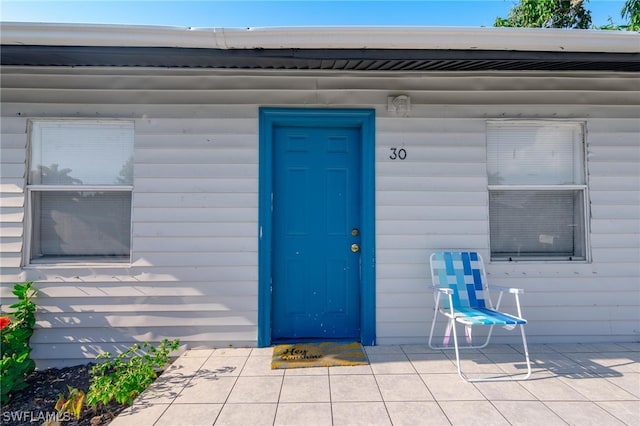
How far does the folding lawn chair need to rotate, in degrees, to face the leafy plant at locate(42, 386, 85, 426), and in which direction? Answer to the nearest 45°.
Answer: approximately 90° to its right

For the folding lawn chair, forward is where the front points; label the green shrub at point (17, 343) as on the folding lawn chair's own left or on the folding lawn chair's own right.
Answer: on the folding lawn chair's own right

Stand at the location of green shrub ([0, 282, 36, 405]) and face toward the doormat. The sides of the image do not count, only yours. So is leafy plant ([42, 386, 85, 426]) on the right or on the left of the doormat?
right

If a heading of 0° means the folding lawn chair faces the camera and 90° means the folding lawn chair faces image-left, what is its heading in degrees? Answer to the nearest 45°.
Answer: approximately 315°

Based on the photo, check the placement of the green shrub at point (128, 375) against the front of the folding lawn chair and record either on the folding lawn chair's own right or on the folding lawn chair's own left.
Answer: on the folding lawn chair's own right

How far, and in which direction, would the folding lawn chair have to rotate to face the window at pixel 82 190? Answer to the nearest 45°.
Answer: approximately 90° to its right
